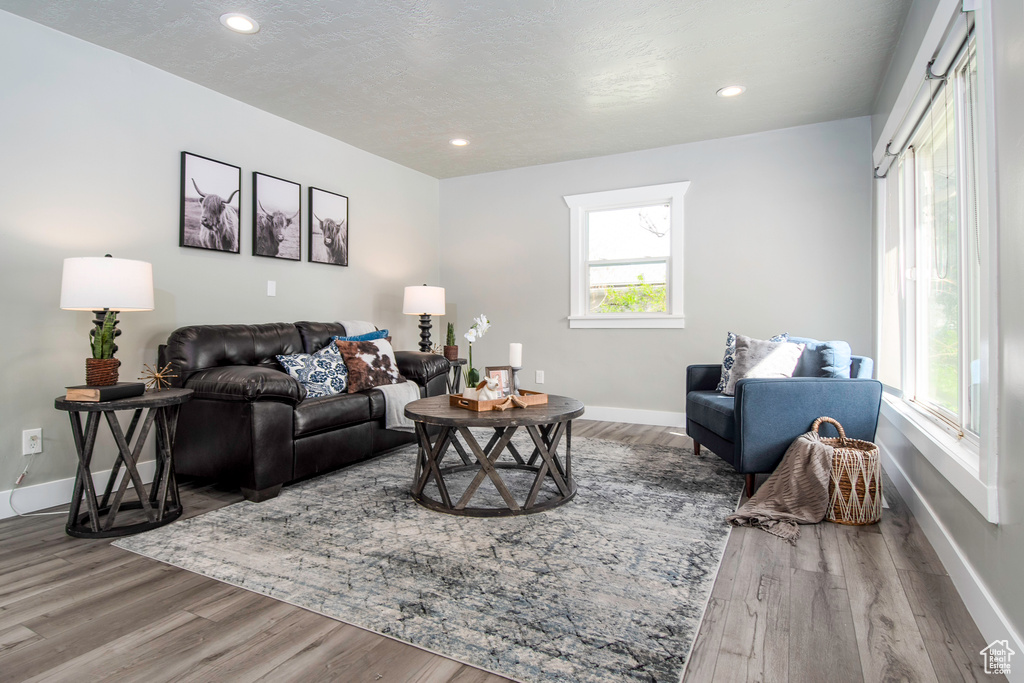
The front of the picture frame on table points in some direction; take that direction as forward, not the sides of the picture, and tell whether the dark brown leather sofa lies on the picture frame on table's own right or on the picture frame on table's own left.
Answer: on the picture frame on table's own right

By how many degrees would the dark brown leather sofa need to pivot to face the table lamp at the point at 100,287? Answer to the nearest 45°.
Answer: approximately 90° to its right

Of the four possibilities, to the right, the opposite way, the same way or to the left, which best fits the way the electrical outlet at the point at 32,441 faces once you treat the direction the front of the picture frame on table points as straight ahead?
to the left

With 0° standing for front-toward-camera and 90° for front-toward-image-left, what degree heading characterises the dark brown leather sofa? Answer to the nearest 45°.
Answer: approximately 315°

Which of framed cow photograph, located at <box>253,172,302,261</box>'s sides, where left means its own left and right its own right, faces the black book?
right

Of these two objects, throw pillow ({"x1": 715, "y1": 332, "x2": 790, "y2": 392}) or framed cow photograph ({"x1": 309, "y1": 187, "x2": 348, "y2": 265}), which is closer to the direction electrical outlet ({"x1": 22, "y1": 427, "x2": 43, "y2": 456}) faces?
the throw pillow

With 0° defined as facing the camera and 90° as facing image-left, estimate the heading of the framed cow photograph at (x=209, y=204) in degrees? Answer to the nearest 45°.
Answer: approximately 315°

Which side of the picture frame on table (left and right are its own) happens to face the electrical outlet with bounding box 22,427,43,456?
right

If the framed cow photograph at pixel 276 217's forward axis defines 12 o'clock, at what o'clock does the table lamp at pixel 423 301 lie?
The table lamp is roughly at 10 o'clock from the framed cow photograph.
